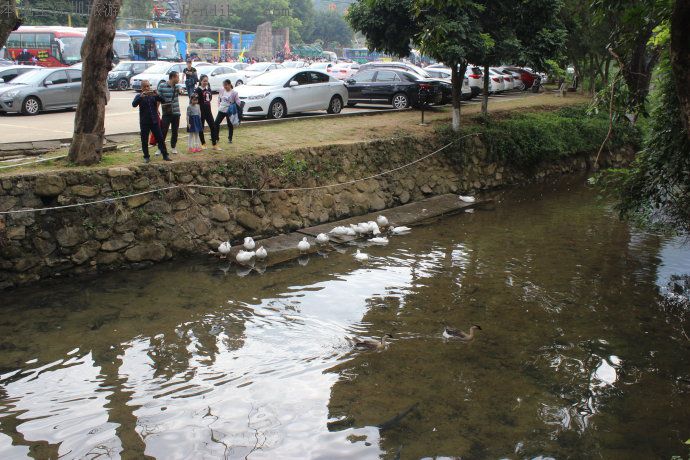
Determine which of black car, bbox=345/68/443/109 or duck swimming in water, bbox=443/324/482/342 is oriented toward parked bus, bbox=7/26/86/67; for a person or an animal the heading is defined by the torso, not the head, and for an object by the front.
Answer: the black car

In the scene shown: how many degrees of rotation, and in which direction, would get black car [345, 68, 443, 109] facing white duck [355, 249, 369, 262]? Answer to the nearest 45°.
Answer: approximately 135° to its left

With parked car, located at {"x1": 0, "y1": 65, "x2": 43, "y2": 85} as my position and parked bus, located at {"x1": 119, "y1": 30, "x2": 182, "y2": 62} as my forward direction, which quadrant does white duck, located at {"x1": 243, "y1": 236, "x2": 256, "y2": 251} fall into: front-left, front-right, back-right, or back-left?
back-right

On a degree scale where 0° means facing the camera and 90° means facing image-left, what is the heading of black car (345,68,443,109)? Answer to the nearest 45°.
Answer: approximately 135°

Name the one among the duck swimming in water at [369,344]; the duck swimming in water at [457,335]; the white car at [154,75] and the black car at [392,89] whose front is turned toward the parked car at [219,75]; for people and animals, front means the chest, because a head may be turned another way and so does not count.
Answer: the black car

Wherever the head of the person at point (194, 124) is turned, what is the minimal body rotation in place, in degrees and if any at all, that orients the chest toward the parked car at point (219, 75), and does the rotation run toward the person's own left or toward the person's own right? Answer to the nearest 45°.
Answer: approximately 180°

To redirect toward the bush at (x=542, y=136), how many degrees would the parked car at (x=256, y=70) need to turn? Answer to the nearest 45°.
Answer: approximately 90° to its left

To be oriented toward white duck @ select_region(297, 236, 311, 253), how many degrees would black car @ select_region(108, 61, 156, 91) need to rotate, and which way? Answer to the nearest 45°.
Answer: approximately 45° to its left

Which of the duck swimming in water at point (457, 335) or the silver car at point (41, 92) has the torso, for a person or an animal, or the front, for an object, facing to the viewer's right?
the duck swimming in water
